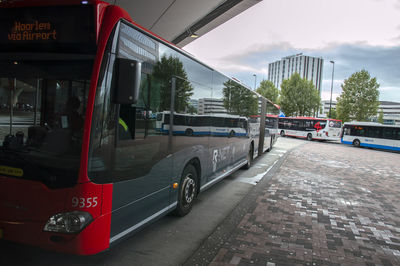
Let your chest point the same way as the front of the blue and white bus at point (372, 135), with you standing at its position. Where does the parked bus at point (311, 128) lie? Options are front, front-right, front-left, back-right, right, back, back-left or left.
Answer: front-right

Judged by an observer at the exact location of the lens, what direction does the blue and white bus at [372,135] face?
facing to the left of the viewer

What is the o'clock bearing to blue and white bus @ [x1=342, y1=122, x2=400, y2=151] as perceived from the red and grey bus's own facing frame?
The blue and white bus is roughly at 6 o'clock from the red and grey bus.

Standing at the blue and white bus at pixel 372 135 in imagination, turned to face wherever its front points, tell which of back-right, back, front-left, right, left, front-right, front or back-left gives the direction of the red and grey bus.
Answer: left

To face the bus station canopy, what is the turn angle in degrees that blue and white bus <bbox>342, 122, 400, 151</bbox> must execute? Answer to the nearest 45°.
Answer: approximately 90° to its left

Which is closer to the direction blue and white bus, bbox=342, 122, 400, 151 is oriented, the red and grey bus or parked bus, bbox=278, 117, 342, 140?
the parked bus

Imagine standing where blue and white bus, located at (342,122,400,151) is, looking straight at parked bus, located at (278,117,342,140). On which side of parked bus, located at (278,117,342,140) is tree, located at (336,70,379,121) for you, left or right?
right

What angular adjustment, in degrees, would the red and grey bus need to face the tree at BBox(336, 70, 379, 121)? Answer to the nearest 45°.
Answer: approximately 180°

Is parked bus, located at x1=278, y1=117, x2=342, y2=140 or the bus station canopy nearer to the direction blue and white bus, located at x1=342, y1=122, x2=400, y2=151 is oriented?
the parked bus

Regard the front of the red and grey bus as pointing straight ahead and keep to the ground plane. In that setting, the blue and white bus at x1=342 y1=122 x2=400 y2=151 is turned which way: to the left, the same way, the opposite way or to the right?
to the right

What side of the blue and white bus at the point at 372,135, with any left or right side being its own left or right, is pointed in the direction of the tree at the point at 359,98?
right

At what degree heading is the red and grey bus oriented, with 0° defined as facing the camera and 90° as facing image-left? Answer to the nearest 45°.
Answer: approximately 45°
